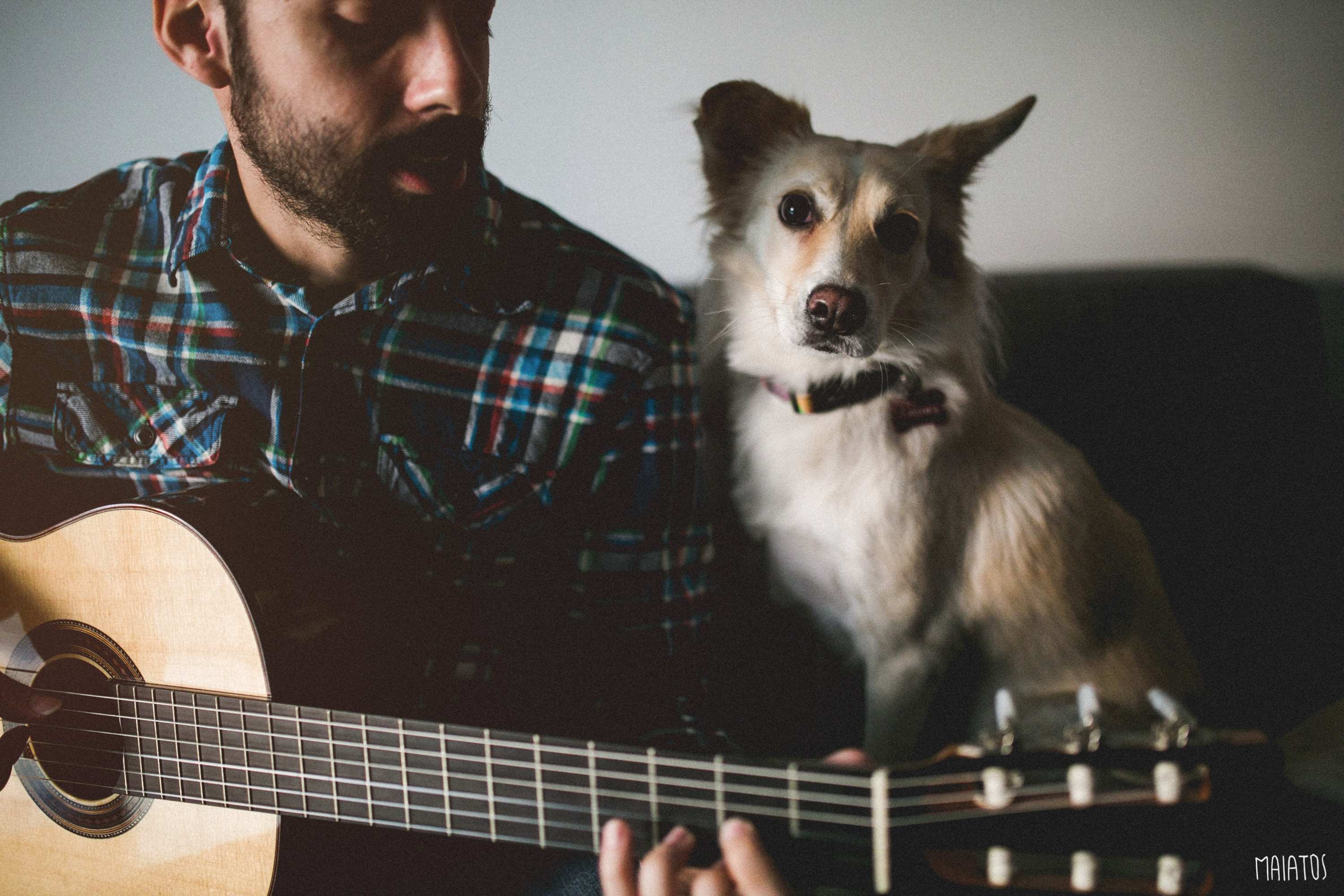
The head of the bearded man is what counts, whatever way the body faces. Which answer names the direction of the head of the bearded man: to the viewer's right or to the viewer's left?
to the viewer's right

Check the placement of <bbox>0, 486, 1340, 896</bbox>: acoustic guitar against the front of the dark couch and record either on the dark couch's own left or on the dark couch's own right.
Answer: on the dark couch's own right

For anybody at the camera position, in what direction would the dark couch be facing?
facing the viewer

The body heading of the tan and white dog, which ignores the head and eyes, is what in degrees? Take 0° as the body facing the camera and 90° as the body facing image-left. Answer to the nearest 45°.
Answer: approximately 45°

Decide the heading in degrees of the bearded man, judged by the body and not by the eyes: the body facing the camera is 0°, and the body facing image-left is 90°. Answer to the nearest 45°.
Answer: approximately 0°
